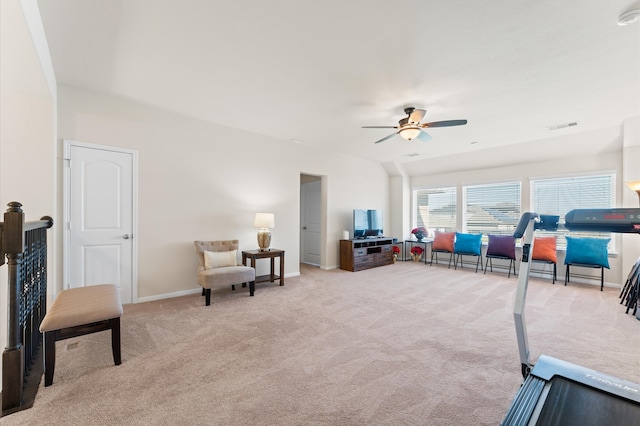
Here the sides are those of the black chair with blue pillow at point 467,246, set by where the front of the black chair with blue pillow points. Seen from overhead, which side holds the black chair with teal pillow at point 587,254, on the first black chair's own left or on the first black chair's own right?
on the first black chair's own left

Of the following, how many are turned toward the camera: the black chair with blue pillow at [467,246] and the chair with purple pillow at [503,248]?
2

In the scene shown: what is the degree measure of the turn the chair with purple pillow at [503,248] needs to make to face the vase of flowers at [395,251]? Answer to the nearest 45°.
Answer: approximately 90° to its right

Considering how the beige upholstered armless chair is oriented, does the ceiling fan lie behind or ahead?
ahead

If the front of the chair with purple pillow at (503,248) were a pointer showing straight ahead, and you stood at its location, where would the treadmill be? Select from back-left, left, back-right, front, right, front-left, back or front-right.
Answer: front

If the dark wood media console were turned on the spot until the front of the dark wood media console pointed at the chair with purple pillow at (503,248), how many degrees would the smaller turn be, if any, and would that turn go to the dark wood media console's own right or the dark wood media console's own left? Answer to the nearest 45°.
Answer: approximately 45° to the dark wood media console's own left

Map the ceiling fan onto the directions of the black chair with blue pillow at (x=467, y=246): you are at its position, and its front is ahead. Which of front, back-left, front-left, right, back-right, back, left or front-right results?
front

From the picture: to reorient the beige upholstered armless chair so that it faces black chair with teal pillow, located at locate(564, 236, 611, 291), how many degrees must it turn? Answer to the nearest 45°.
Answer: approximately 45° to its left

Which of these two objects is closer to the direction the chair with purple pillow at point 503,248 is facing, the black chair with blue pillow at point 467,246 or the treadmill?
the treadmill

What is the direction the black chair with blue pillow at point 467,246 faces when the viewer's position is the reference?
facing the viewer

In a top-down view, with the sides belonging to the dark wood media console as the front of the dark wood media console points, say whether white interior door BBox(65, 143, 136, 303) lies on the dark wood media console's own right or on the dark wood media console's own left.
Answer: on the dark wood media console's own right

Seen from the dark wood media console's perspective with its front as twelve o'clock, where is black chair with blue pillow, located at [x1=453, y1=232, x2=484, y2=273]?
The black chair with blue pillow is roughly at 10 o'clock from the dark wood media console.

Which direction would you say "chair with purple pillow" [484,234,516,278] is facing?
toward the camera

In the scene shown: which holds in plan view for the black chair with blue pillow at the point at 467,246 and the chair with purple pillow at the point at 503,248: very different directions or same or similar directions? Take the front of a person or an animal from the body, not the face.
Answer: same or similar directions
